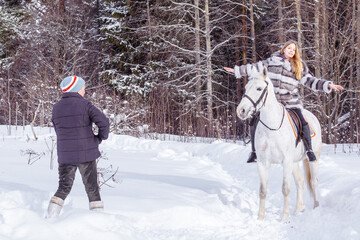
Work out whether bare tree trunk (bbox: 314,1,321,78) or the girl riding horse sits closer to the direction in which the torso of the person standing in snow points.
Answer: the bare tree trunk

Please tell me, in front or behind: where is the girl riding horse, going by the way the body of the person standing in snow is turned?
in front

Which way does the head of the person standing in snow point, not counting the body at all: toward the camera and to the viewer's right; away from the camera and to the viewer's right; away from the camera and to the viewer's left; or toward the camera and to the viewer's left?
away from the camera and to the viewer's right

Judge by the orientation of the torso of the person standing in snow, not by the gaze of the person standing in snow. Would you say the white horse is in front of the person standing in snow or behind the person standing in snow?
in front

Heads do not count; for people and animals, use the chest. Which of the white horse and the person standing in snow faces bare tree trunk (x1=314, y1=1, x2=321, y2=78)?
the person standing in snow

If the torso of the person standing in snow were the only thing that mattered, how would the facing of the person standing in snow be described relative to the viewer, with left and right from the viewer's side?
facing away from the viewer and to the right of the viewer

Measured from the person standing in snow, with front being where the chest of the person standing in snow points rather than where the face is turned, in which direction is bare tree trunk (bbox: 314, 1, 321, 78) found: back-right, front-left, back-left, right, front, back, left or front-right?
front

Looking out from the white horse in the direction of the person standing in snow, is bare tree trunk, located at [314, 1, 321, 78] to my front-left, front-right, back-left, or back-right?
back-right

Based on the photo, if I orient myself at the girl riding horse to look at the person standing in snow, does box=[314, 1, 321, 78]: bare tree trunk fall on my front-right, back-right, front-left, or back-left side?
back-right
